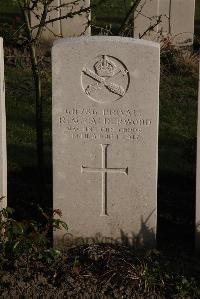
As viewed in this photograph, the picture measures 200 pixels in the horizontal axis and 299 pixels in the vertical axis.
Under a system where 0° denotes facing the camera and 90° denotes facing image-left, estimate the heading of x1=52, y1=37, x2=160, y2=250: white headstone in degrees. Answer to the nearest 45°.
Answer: approximately 0°

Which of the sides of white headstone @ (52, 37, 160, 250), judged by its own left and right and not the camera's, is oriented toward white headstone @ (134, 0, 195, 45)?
back

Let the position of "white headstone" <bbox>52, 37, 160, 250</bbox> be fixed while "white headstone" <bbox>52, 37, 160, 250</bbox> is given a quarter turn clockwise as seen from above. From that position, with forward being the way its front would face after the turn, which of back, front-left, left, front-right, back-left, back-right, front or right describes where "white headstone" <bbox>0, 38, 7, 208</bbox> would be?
front
